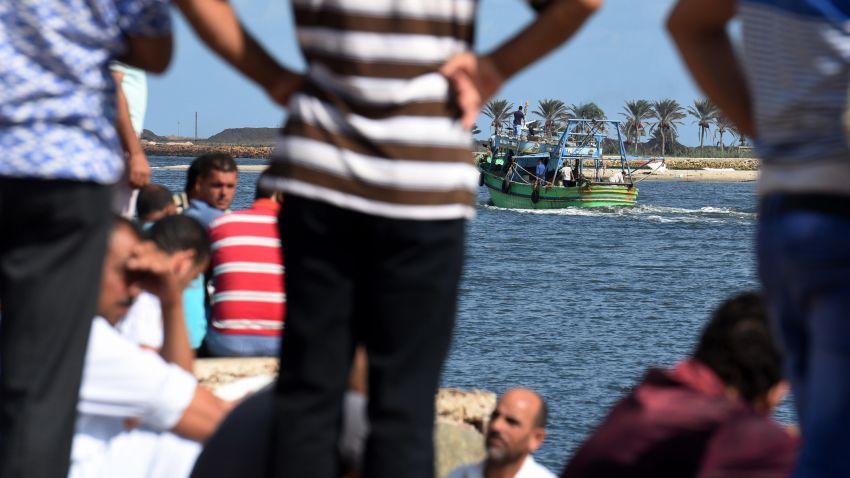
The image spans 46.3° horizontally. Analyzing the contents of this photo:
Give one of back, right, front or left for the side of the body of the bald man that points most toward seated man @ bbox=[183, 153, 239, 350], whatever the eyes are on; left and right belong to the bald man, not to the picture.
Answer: right

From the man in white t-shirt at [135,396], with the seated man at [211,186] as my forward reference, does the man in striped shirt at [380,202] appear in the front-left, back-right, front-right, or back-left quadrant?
back-right

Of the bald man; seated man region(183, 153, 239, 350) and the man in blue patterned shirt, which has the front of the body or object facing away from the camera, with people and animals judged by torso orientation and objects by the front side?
the man in blue patterned shirt

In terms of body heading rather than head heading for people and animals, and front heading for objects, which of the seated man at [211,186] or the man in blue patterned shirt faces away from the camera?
the man in blue patterned shirt

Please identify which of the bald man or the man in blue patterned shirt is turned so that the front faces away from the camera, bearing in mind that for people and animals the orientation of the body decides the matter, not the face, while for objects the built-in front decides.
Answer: the man in blue patterned shirt

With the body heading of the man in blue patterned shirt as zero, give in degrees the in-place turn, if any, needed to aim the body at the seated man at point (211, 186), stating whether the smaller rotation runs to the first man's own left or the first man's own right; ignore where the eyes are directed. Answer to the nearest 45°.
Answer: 0° — they already face them

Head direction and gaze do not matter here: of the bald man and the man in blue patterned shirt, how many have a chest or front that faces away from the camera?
1

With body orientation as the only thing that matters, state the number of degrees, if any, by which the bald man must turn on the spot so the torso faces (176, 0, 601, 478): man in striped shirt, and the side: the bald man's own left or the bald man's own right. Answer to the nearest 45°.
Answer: approximately 45° to the bald man's own left

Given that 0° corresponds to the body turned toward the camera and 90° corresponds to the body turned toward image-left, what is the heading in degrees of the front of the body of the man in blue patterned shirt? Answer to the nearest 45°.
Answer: approximately 180°

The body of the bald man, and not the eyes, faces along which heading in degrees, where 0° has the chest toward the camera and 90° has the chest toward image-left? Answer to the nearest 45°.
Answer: approximately 45°
